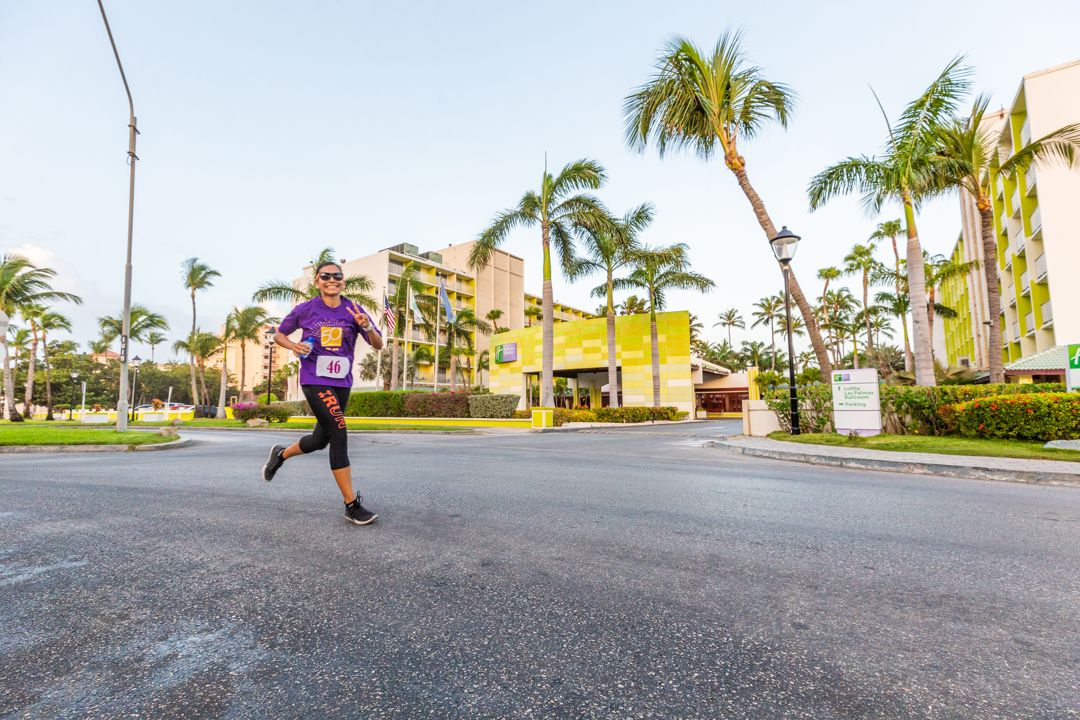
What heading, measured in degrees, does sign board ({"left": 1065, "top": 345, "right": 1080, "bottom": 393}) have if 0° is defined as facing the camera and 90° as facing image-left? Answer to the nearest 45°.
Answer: approximately 0°

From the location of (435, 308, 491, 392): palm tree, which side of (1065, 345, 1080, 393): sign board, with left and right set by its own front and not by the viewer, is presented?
right

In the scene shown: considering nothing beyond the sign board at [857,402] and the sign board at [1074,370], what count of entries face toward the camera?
2

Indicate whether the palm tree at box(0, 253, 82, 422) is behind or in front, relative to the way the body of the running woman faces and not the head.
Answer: behind

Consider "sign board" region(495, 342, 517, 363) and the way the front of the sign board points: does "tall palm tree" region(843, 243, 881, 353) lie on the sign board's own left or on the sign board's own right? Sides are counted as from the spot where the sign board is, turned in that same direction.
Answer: on the sign board's own left

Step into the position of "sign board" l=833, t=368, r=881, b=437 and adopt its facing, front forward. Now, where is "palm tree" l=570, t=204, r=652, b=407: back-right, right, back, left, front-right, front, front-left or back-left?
back-right

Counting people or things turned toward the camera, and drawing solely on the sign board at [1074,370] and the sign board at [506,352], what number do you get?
2

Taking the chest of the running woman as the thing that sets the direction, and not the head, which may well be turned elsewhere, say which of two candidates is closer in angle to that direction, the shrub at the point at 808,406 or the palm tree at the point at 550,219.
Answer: the shrub

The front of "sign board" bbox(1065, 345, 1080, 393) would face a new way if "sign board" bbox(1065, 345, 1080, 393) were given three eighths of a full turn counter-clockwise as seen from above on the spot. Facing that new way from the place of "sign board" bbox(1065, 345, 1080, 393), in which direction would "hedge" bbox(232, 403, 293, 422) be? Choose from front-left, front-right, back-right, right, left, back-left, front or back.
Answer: back-left
